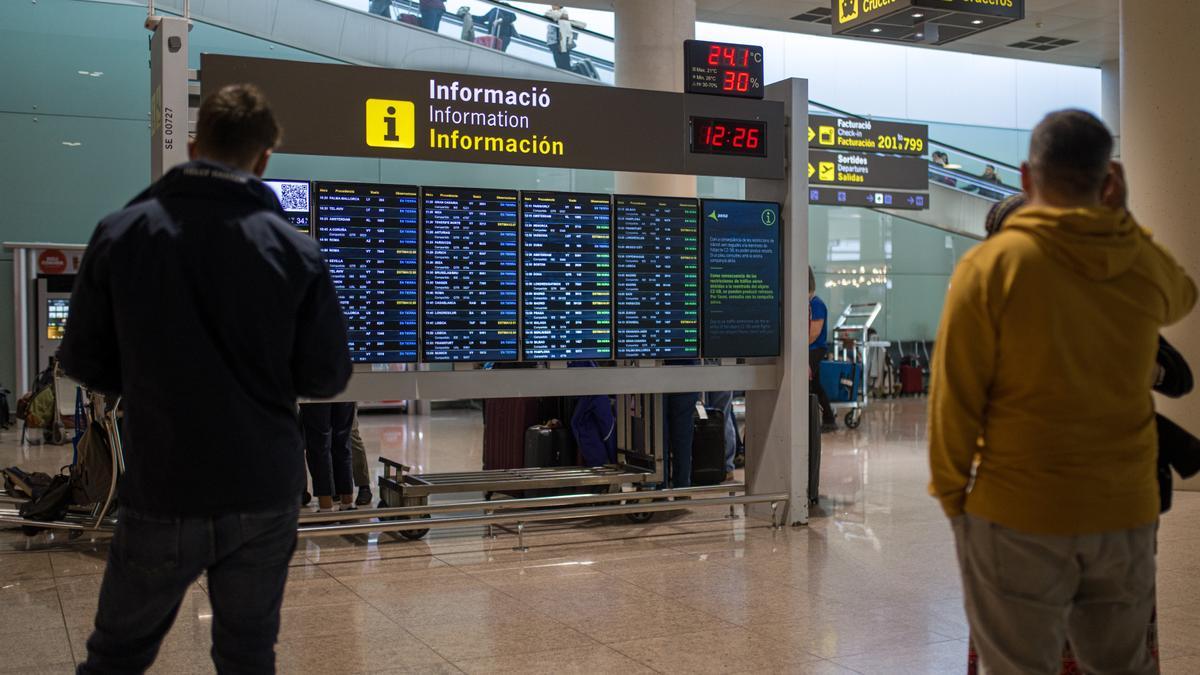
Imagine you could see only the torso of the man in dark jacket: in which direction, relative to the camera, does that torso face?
away from the camera

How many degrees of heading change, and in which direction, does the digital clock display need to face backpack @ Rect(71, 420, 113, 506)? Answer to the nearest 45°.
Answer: approximately 90° to its right

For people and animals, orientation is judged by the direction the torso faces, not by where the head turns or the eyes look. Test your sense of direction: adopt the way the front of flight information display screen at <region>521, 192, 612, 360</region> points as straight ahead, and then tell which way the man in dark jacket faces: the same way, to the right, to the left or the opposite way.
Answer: the opposite way

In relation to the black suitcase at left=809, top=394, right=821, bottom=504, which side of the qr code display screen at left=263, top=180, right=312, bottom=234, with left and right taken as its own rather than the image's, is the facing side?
left

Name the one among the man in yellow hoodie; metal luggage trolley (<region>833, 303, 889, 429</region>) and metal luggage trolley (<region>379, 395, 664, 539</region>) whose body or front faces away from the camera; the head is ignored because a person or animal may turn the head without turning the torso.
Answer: the man in yellow hoodie

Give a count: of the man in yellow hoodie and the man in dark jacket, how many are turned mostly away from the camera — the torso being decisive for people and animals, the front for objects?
2

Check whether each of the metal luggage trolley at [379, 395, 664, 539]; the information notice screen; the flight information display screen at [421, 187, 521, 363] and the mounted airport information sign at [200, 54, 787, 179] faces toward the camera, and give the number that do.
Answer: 3

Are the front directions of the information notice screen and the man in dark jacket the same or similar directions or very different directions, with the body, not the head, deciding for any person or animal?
very different directions

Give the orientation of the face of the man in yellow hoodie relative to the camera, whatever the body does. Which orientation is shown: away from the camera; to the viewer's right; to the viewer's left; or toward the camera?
away from the camera
